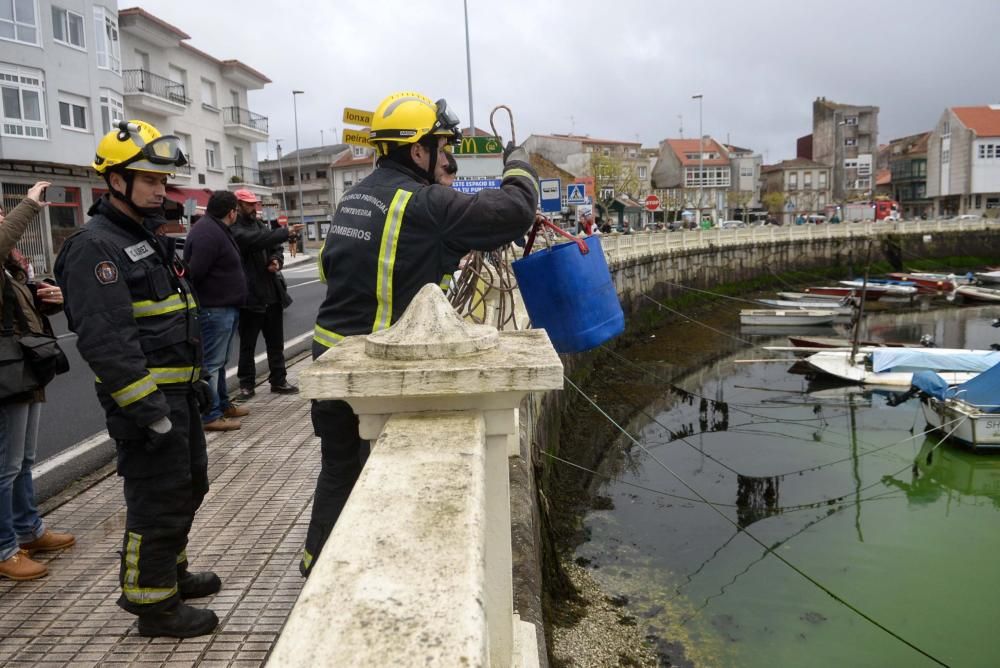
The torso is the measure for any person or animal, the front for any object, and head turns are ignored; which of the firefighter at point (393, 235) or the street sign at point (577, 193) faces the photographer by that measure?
the street sign

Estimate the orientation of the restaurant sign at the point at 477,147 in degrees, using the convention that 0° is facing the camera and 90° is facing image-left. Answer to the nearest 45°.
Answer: approximately 0°

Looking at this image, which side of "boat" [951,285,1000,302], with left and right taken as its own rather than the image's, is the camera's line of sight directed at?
left

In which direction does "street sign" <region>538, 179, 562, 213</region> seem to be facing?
toward the camera

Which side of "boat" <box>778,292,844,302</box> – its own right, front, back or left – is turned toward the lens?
left

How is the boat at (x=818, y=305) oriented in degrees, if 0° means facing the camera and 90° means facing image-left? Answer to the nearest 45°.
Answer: approximately 90°

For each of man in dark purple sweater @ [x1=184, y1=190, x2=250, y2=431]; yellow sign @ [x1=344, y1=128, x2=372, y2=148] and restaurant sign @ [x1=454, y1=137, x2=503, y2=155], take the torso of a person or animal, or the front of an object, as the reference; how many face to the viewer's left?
0

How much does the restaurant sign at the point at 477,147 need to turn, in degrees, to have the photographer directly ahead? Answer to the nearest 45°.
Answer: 0° — it already faces them

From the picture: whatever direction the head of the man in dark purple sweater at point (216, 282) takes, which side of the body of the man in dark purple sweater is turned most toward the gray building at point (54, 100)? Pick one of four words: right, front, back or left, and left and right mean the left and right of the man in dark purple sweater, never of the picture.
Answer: left

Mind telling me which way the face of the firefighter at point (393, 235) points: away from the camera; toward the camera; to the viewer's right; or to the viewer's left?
to the viewer's right

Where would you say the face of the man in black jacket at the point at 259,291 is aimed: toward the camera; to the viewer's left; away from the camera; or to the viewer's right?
to the viewer's right

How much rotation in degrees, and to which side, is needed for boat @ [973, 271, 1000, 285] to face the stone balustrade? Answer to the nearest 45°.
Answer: approximately 90° to its left
